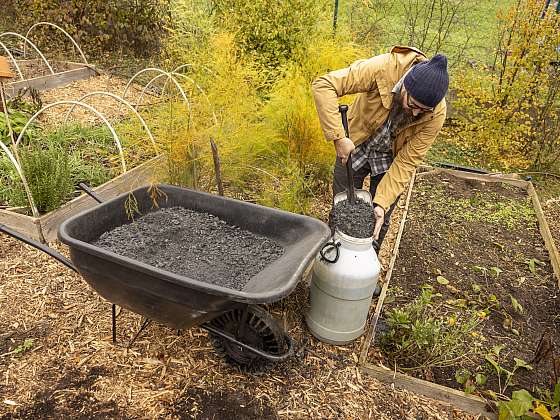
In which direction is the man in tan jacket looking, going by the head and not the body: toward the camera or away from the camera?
toward the camera

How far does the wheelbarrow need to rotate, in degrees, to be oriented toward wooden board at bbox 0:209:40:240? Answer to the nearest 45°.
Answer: approximately 180°

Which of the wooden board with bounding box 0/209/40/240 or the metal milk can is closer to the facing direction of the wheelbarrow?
the metal milk can

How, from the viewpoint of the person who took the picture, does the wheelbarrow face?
facing the viewer and to the right of the viewer

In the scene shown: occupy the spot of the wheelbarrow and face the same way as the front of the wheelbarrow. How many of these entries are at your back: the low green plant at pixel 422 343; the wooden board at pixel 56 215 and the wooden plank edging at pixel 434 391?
1

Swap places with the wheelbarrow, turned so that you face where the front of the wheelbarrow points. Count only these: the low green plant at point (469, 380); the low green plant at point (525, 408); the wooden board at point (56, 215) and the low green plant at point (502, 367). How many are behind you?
1

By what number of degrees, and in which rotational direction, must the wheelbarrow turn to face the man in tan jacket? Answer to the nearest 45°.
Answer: approximately 90° to its left

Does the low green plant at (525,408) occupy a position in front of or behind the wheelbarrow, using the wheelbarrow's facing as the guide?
in front

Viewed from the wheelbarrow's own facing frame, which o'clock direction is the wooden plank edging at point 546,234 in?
The wooden plank edging is roughly at 10 o'clock from the wheelbarrow.

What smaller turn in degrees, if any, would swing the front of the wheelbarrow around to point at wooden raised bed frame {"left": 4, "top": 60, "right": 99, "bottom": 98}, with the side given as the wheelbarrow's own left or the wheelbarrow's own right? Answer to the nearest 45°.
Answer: approximately 135° to the wheelbarrow's own left

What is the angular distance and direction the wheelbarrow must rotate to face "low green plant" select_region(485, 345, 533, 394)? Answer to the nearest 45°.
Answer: approximately 45° to its left

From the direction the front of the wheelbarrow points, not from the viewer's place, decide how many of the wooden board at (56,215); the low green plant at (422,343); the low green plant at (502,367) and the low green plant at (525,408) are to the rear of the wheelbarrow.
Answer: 1

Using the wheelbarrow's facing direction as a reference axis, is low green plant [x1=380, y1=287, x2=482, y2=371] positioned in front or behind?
in front

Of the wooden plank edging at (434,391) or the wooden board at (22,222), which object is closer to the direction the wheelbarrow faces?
the wooden plank edging

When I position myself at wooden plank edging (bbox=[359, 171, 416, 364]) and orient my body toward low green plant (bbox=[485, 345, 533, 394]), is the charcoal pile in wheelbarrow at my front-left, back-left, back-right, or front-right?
back-right
